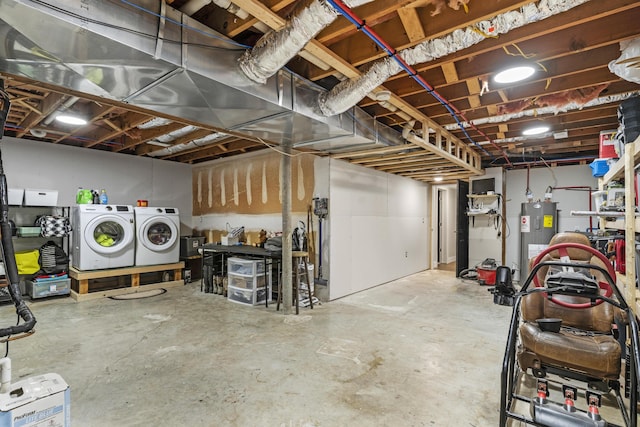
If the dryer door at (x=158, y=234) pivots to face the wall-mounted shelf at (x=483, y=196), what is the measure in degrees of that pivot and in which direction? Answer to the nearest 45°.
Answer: approximately 90° to its left

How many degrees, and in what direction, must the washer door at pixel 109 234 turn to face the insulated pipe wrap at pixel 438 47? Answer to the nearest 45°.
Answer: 0° — it already faces it

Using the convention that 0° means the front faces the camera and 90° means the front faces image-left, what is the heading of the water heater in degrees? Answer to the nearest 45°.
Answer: approximately 0°

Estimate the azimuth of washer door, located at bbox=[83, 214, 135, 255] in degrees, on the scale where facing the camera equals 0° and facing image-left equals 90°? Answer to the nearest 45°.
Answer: approximately 0°

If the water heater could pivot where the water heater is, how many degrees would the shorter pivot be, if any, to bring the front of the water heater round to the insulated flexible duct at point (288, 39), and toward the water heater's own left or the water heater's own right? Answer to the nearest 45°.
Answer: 0° — it already faces it

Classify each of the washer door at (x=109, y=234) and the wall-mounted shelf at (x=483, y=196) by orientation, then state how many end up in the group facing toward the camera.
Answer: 2

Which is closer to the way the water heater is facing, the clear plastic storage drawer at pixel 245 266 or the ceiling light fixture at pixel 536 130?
the ceiling light fixture

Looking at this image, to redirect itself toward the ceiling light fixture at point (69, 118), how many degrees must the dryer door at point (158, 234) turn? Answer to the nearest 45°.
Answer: approximately 45° to its right

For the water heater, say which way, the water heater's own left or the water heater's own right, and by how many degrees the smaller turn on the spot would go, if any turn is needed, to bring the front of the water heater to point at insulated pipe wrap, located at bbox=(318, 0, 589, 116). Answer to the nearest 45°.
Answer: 0° — it already faces it

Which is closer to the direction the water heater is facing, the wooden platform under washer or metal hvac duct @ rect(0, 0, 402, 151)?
the metal hvac duct
